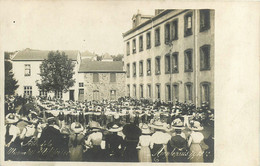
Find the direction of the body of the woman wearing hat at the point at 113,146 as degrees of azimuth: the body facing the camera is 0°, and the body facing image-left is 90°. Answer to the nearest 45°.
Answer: approximately 180°
